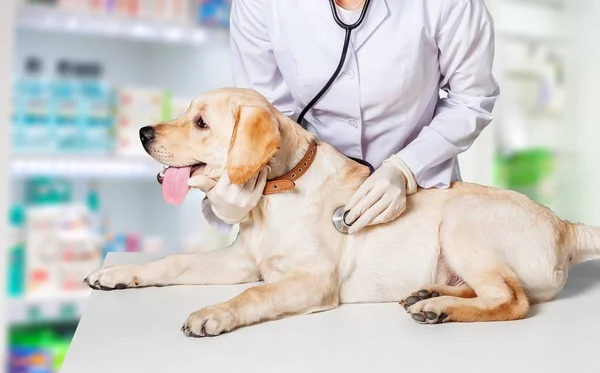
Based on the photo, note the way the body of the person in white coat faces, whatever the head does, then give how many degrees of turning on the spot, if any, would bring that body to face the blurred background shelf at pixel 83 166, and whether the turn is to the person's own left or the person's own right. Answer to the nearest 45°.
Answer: approximately 135° to the person's own right

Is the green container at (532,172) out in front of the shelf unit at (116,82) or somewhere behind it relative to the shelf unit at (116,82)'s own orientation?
in front

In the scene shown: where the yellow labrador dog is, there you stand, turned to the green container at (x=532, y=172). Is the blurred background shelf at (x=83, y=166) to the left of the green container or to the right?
left

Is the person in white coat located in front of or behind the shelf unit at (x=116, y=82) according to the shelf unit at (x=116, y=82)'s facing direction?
in front

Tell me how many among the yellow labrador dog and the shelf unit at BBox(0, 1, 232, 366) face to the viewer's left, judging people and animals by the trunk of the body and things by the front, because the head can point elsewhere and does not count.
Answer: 1

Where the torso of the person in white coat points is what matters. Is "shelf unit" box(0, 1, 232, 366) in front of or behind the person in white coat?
behind

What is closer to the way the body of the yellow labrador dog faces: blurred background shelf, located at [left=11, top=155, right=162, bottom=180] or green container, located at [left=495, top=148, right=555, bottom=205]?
the blurred background shelf

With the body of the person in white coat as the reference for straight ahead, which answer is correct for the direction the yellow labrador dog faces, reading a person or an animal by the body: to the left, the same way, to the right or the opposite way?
to the right

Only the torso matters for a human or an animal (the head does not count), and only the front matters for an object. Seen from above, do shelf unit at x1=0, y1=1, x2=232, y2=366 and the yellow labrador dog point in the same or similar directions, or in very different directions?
very different directions

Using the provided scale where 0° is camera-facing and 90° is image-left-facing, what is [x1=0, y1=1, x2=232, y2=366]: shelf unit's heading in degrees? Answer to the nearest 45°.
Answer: approximately 315°

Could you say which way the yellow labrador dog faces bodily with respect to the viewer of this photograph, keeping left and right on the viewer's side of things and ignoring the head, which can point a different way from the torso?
facing to the left of the viewer

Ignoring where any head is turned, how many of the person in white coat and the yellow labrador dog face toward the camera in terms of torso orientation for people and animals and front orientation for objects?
1

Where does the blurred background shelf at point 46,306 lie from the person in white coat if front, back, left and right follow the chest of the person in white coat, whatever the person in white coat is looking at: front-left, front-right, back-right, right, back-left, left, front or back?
back-right

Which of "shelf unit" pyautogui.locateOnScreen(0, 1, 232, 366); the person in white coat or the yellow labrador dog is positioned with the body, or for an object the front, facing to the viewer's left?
the yellow labrador dog
